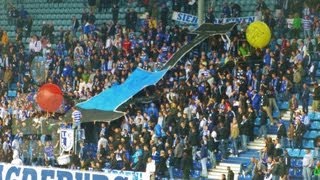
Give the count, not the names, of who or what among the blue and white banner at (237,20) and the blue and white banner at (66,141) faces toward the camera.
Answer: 2

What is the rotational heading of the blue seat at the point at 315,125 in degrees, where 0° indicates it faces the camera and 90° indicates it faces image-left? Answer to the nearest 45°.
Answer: approximately 45°
